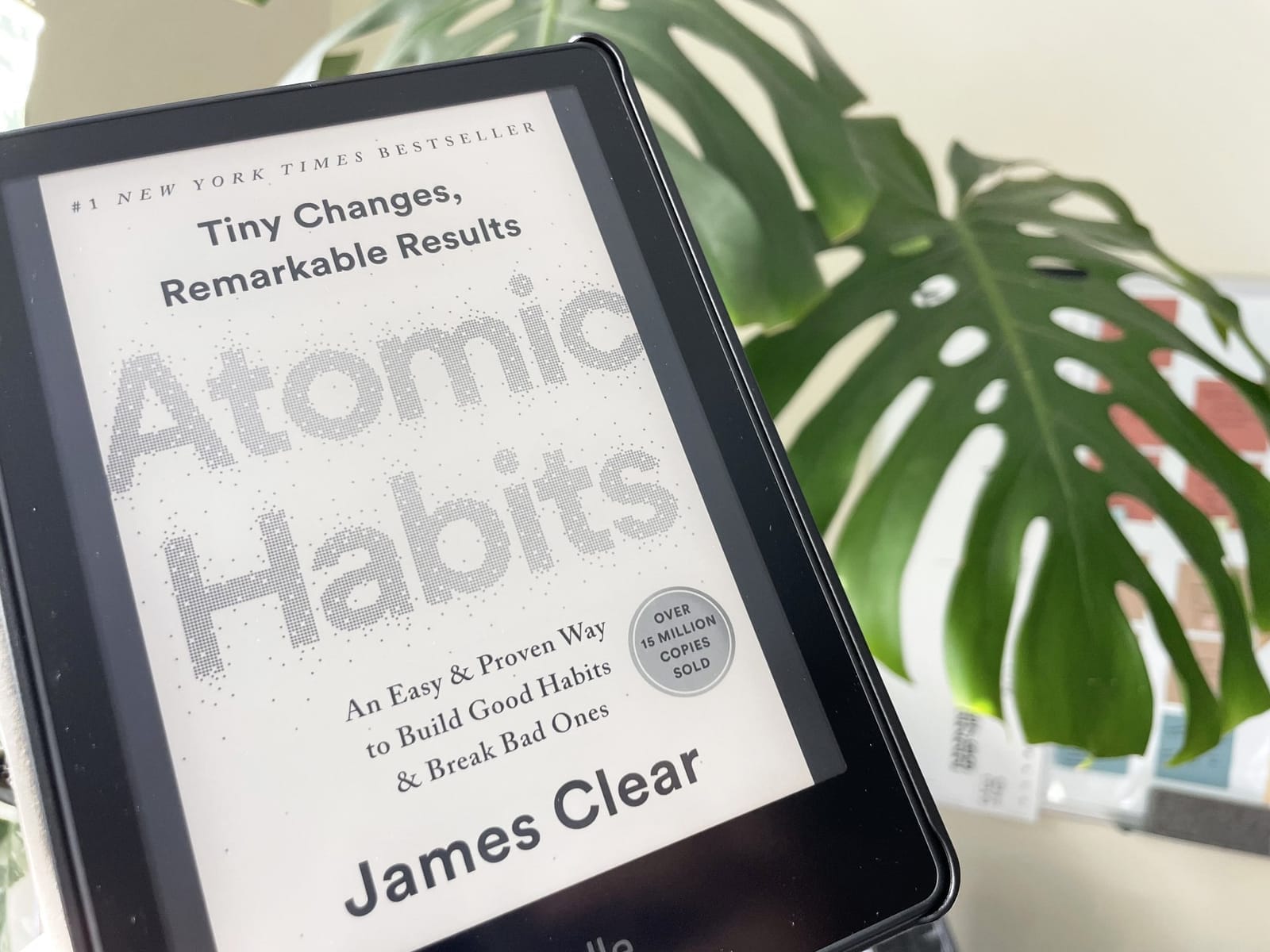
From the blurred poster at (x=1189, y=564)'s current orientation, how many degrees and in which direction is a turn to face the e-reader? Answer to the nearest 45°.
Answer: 0° — it already faces it

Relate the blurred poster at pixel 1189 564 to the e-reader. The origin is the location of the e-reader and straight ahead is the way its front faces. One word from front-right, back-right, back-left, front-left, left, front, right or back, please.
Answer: back-left

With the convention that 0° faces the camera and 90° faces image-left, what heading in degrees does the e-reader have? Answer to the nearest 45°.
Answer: approximately 0°

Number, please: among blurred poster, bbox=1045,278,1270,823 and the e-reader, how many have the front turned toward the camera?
2
